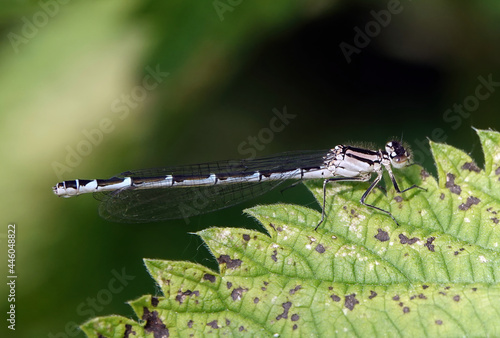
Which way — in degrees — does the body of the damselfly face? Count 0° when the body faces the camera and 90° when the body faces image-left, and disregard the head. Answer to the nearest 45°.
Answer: approximately 270°
